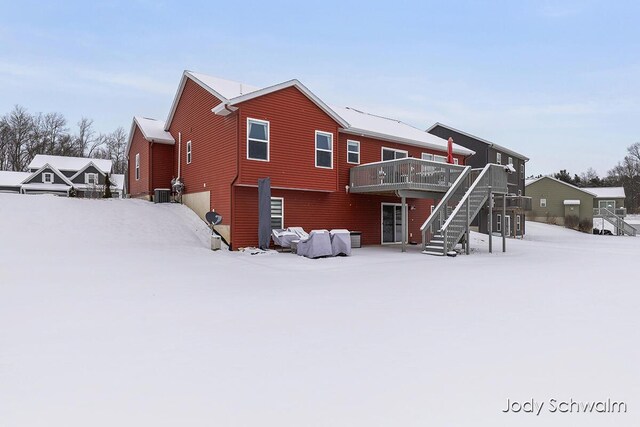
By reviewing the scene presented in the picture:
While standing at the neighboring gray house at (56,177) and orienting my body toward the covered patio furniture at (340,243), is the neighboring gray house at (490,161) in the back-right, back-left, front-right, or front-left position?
front-left

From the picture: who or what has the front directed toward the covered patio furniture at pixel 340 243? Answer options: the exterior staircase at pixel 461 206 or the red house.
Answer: the exterior staircase

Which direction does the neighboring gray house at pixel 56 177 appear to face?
toward the camera

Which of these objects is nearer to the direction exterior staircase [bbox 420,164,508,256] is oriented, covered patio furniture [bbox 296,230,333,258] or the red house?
the covered patio furniture

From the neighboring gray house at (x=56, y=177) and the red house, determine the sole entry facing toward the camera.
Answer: the neighboring gray house

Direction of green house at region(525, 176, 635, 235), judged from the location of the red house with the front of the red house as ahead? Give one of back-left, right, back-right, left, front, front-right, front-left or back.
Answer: right

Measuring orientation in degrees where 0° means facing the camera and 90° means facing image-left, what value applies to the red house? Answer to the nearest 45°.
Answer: approximately 135°

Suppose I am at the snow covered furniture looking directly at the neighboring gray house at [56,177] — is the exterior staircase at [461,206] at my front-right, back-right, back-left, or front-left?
back-right

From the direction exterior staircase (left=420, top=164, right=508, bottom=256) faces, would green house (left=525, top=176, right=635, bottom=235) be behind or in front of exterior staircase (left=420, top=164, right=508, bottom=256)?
behind

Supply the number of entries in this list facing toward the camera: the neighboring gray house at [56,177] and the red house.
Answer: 1

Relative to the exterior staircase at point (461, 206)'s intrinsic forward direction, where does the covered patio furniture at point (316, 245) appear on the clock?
The covered patio furniture is roughly at 12 o'clock from the exterior staircase.

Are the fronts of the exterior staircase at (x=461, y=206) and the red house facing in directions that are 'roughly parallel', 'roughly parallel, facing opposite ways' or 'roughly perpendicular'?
roughly perpendicular

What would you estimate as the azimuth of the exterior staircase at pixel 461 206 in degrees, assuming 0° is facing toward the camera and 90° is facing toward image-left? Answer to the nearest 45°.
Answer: approximately 45°

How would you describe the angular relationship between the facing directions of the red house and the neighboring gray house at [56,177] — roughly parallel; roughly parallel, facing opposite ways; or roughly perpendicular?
roughly parallel, facing opposite ways
